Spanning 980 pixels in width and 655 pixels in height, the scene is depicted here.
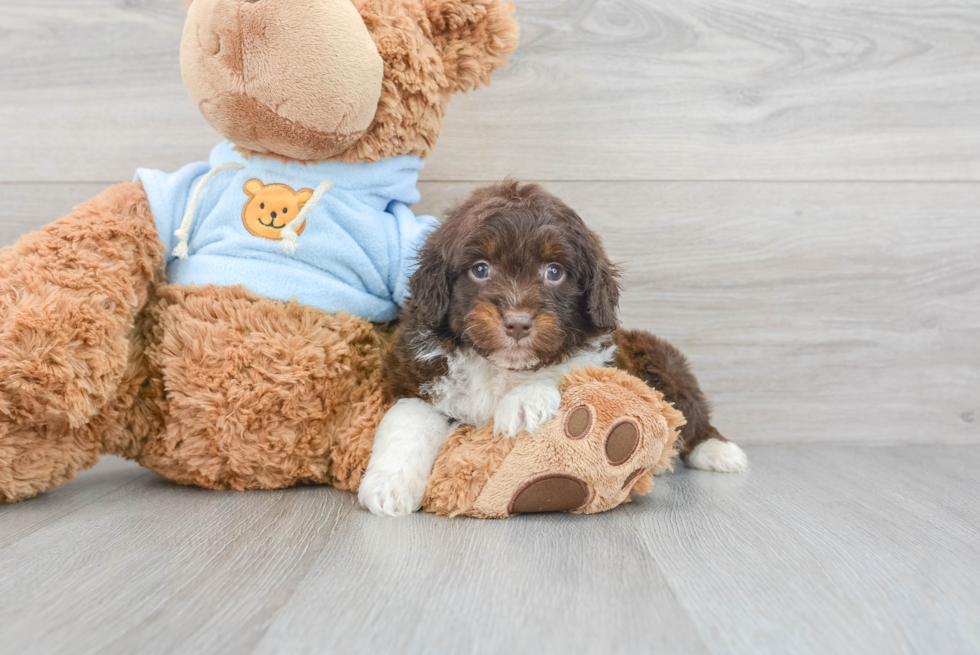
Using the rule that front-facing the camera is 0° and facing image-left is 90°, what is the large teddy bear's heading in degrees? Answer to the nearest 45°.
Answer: approximately 0°

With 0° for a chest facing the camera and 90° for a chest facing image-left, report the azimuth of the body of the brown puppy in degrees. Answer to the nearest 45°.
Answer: approximately 0°
